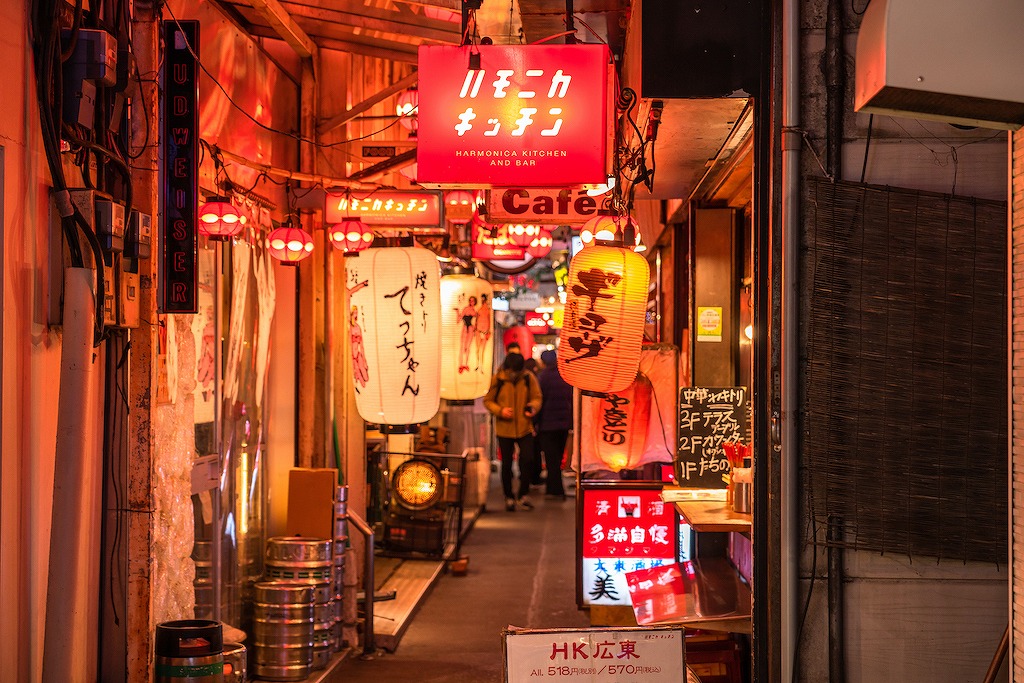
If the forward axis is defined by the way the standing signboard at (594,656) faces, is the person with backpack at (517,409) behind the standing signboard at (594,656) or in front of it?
behind

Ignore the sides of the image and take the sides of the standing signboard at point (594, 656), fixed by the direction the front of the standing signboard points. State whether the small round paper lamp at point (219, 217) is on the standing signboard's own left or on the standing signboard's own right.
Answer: on the standing signboard's own right

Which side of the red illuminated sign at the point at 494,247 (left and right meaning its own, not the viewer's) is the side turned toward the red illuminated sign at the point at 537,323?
back

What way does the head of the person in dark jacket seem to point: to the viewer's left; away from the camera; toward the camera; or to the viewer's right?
away from the camera

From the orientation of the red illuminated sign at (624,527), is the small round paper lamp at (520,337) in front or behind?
behind

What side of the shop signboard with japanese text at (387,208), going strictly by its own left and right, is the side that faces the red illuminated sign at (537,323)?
back
